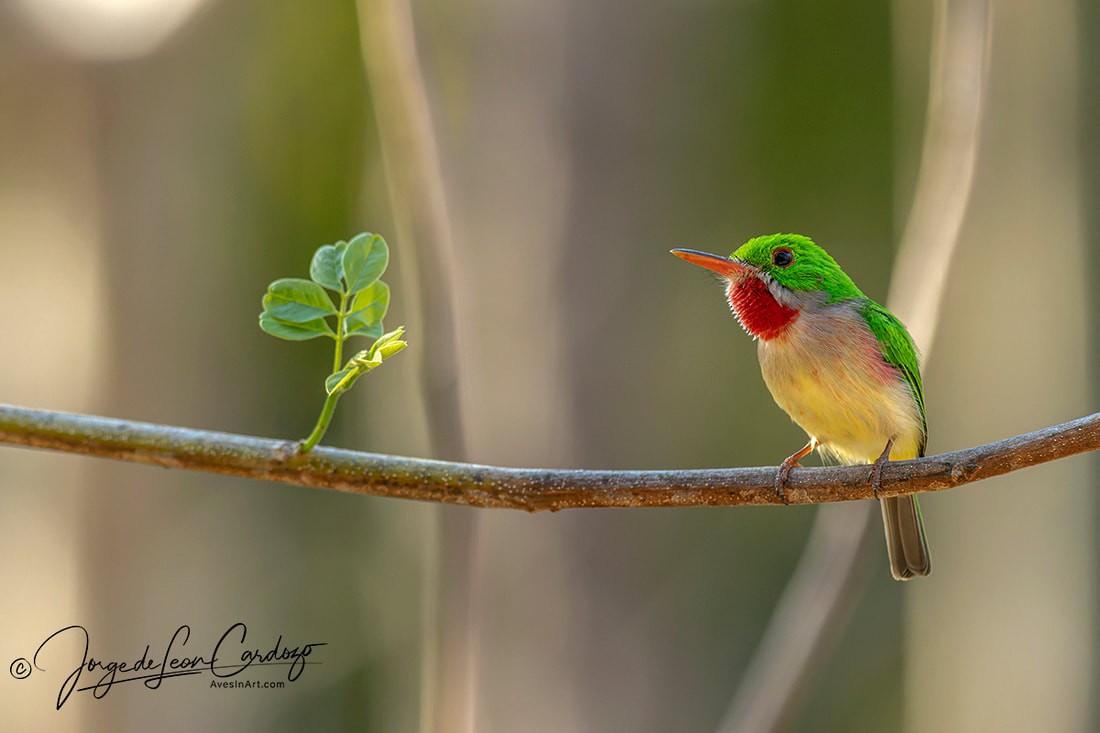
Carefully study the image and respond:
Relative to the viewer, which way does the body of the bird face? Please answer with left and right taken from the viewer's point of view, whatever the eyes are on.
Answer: facing the viewer and to the left of the viewer

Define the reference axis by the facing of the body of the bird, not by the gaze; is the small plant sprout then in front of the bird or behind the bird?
in front
